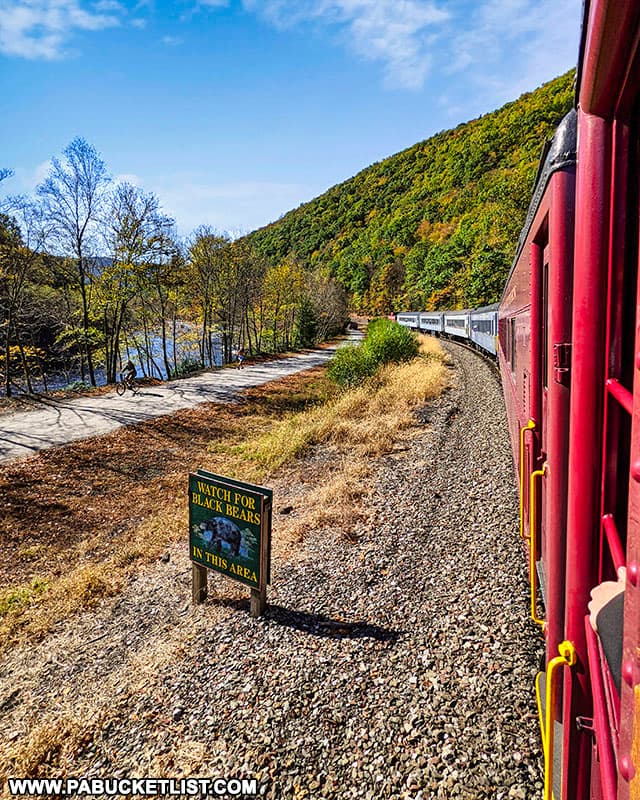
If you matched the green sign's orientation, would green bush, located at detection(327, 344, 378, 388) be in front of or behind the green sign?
behind

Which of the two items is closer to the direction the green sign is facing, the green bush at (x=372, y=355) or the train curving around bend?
the train curving around bend

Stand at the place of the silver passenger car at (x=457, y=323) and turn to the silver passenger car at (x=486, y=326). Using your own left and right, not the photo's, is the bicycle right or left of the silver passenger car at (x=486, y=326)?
right

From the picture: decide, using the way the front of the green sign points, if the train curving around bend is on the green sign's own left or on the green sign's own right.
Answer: on the green sign's own left

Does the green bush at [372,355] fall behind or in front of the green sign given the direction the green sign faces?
behind

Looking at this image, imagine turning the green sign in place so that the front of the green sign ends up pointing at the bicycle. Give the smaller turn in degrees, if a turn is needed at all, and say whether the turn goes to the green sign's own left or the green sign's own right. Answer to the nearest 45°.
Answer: approximately 135° to the green sign's own right

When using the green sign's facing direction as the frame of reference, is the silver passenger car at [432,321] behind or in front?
behind
